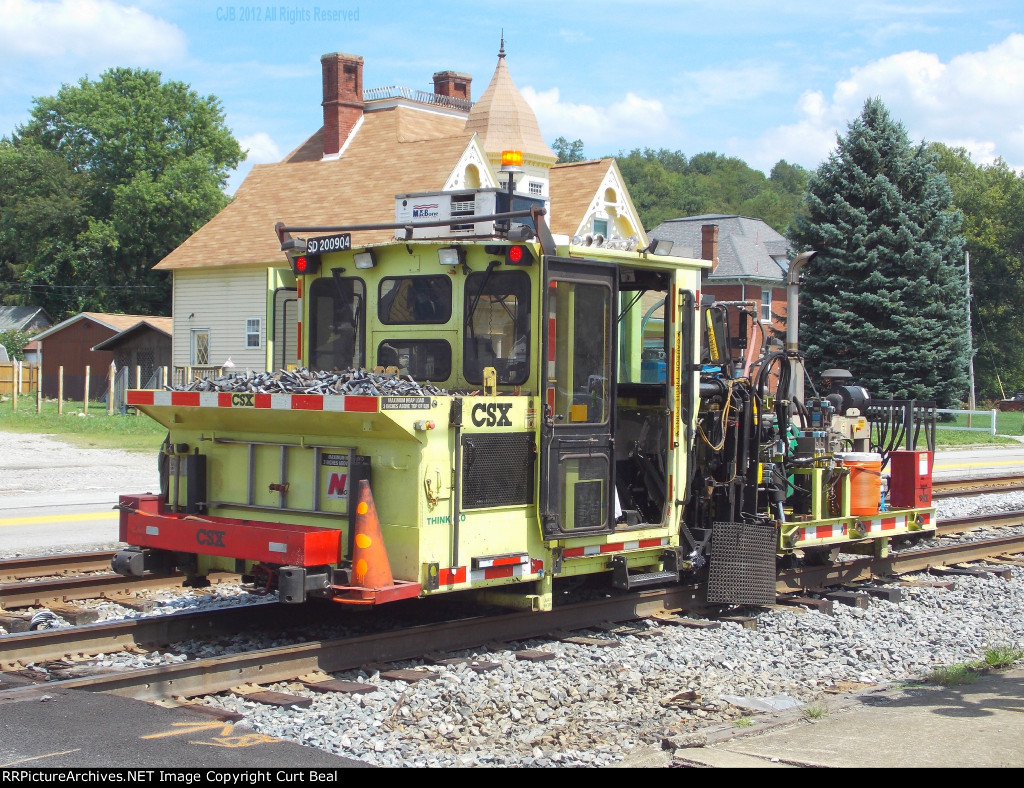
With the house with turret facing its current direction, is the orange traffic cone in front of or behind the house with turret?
in front

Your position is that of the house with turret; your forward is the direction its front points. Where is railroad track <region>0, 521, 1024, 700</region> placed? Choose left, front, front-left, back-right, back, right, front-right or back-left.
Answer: front-right

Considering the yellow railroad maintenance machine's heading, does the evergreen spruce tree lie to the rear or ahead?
to the rear

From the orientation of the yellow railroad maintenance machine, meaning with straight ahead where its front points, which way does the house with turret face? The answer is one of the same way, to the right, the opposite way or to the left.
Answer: to the left

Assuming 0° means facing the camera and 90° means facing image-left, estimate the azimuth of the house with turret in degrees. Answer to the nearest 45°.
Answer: approximately 315°

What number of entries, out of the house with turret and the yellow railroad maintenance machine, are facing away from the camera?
0

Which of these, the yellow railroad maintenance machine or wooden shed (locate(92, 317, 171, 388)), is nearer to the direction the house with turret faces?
the yellow railroad maintenance machine

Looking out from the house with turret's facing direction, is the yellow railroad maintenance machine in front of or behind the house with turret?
in front
